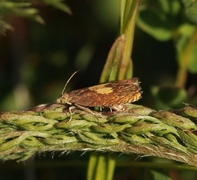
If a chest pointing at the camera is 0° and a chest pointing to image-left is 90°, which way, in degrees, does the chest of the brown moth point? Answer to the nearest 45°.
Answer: approximately 90°
